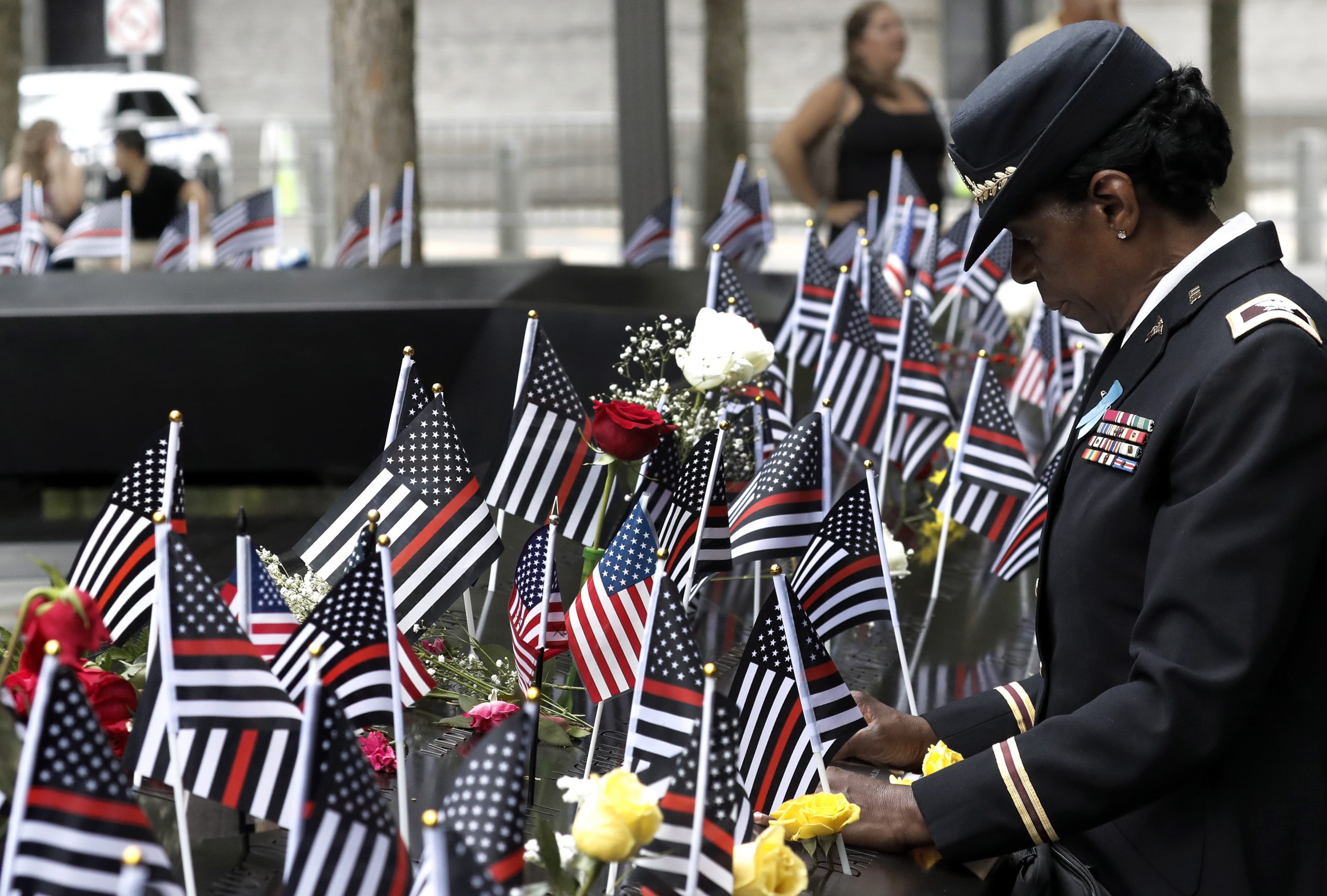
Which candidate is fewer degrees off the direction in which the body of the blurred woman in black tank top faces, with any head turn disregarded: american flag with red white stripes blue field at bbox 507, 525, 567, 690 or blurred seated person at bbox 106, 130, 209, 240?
the american flag with red white stripes blue field

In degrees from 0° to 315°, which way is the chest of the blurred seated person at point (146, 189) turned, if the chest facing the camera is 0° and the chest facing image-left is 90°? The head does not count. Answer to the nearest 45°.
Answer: approximately 45°

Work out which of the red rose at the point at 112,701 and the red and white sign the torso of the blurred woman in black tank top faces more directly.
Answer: the red rose

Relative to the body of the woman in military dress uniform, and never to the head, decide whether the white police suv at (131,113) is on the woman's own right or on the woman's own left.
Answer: on the woman's own right

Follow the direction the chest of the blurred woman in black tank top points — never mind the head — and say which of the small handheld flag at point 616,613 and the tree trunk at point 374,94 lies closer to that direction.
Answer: the small handheld flag

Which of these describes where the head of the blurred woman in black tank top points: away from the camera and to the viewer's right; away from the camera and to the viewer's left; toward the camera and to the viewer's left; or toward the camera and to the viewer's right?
toward the camera and to the viewer's right

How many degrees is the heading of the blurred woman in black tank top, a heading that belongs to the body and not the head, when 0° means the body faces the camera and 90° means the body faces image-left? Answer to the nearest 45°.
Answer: approximately 315°

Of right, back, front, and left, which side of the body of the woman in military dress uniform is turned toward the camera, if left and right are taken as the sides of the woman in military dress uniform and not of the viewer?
left

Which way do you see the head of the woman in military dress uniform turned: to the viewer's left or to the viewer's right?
to the viewer's left

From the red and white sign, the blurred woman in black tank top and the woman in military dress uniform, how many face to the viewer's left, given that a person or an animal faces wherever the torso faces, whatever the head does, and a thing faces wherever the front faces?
1

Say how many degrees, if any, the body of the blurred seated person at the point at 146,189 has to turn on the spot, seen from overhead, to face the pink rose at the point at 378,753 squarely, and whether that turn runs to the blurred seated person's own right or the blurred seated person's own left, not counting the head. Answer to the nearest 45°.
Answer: approximately 45° to the blurred seated person's own left

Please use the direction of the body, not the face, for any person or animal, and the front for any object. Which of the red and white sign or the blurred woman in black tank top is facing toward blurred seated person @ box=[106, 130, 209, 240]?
the red and white sign
